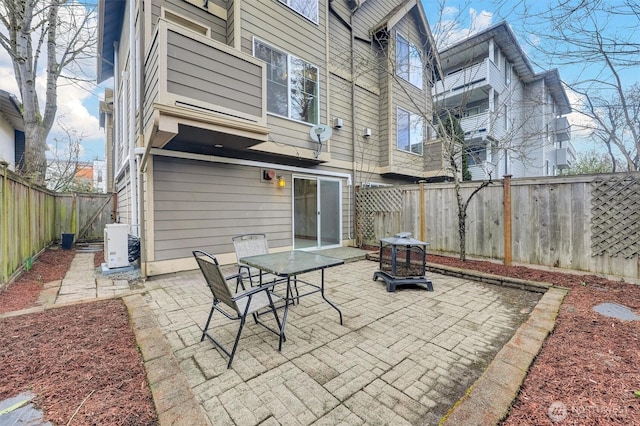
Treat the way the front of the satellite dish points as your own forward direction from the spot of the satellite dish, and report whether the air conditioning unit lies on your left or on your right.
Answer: on your right

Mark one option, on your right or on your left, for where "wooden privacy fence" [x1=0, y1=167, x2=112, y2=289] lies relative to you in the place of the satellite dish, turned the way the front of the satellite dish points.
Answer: on your right

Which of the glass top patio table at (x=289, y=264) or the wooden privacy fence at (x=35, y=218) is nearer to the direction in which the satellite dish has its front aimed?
the glass top patio table

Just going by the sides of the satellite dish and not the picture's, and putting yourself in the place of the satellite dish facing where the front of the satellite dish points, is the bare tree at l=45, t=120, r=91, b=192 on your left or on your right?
on your right

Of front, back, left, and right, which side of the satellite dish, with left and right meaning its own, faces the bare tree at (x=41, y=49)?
right

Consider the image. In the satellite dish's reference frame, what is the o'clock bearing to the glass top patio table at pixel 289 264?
The glass top patio table is roughly at 12 o'clock from the satellite dish.

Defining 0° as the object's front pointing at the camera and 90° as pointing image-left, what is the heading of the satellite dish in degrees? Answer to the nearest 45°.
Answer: approximately 0°

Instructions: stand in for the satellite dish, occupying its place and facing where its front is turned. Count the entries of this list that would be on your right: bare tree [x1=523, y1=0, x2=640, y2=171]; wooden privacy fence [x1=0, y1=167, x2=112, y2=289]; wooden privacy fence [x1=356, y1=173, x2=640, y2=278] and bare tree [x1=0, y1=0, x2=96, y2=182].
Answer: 2
